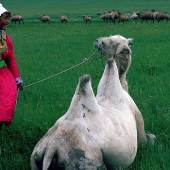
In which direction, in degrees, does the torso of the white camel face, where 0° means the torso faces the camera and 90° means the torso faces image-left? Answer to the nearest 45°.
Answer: approximately 225°

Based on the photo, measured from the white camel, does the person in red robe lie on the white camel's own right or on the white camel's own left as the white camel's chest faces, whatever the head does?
on the white camel's own left
